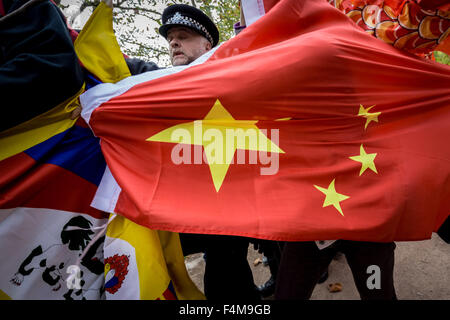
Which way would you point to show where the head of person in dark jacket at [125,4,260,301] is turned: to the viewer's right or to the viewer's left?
to the viewer's left
